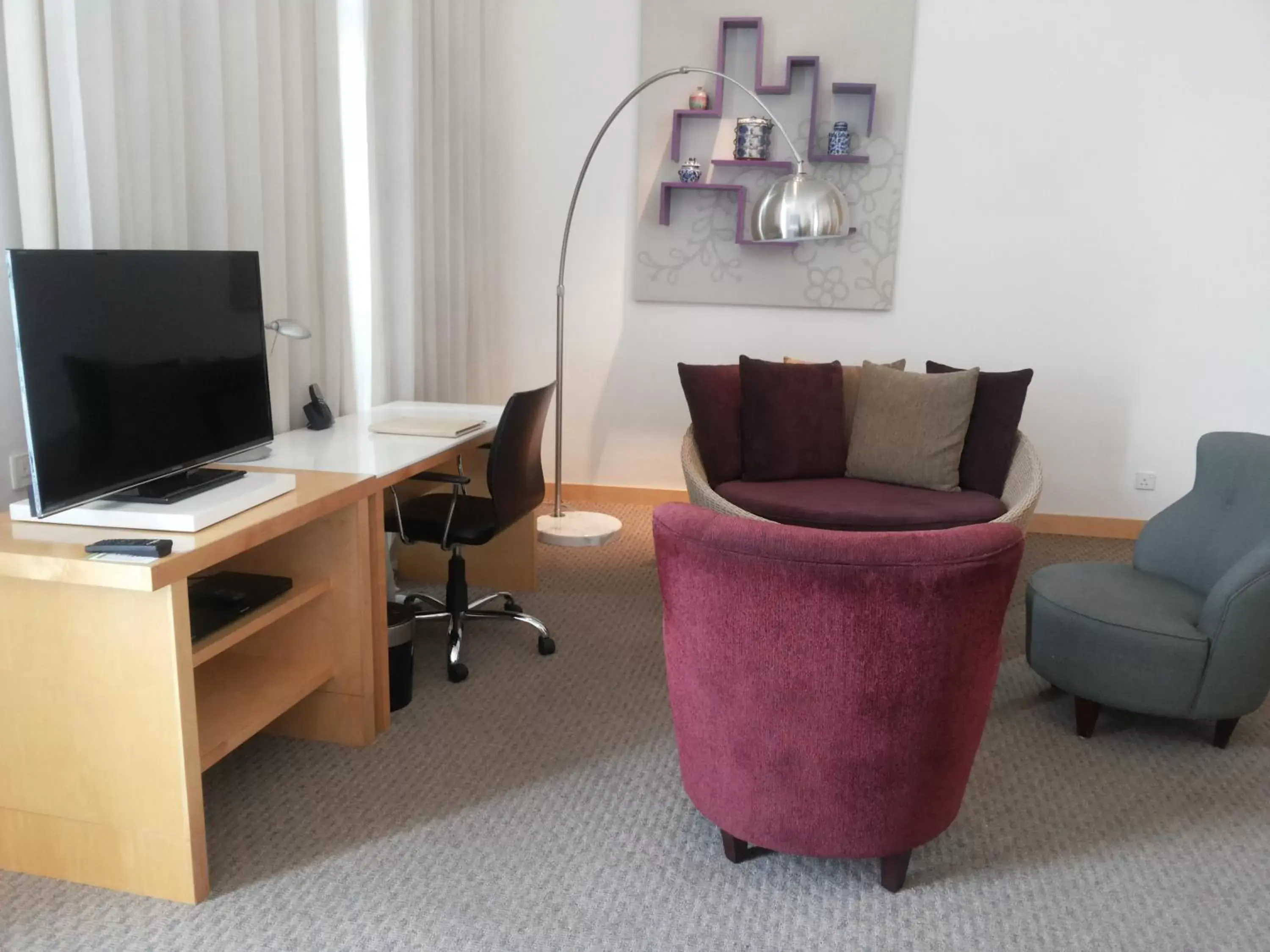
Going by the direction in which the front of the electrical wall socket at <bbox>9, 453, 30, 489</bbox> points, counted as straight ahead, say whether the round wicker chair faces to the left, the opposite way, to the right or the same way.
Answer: to the right

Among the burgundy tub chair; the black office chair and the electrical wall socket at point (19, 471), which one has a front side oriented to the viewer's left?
the black office chair

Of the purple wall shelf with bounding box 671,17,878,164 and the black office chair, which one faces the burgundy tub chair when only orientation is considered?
the purple wall shelf

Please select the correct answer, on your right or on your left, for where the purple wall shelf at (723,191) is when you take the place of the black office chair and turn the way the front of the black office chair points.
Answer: on your right

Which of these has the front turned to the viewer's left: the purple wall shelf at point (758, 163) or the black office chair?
the black office chair

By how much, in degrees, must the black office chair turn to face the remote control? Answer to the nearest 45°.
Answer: approximately 45° to its left

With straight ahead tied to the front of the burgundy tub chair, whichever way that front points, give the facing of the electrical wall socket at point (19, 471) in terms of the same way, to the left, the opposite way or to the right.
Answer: to the right

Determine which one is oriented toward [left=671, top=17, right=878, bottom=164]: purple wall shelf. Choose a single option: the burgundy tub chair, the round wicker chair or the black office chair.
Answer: the burgundy tub chair

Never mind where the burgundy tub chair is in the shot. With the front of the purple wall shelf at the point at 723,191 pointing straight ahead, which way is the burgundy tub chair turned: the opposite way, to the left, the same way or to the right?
the opposite way

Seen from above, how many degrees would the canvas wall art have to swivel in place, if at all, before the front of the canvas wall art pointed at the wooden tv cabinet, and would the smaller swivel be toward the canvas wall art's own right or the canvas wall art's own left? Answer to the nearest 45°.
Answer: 0° — it already faces it

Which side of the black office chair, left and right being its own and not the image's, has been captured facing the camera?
left

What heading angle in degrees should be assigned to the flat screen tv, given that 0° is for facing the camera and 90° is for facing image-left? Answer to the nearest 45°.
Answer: approximately 315°

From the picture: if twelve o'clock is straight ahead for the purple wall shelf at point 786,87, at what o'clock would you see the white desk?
The white desk is roughly at 1 o'clock from the purple wall shelf.

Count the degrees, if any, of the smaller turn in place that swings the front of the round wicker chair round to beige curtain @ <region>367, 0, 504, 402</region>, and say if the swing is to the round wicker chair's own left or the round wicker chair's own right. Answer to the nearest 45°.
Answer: approximately 90° to the round wicker chair's own right
